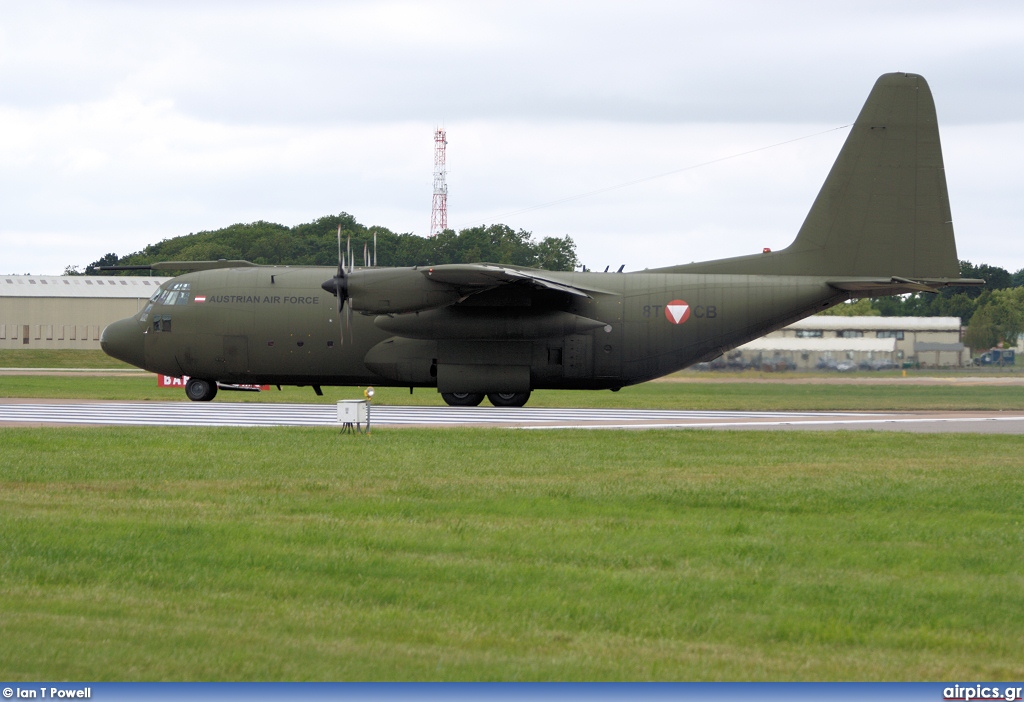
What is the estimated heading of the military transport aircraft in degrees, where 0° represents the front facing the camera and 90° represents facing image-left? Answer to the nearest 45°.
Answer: approximately 90°
